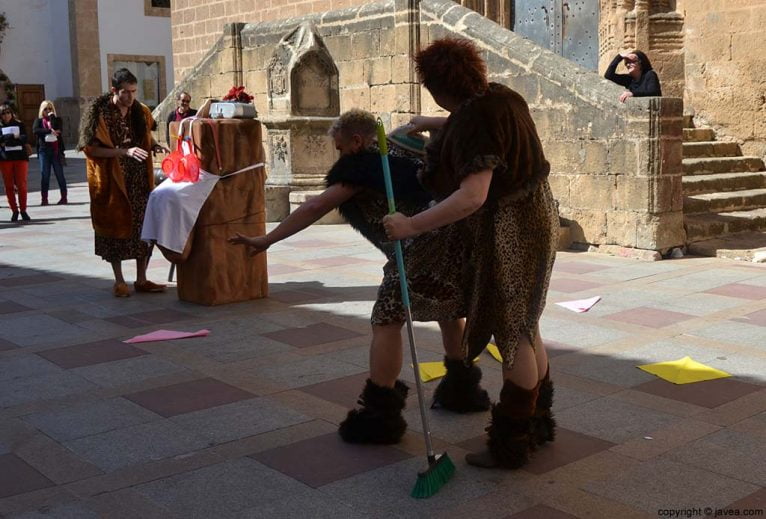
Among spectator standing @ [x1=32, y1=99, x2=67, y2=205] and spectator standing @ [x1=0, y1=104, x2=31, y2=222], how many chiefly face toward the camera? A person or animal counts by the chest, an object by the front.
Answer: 2

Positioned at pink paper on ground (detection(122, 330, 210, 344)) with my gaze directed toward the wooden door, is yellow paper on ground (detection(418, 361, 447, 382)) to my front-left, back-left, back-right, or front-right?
back-right

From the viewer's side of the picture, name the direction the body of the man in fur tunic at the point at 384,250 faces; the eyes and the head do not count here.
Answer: to the viewer's left

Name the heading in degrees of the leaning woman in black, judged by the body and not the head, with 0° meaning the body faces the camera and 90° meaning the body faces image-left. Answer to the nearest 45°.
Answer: approximately 45°

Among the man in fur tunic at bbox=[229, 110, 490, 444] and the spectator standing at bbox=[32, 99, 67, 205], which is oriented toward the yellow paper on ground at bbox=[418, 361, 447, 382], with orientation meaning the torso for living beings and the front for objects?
the spectator standing

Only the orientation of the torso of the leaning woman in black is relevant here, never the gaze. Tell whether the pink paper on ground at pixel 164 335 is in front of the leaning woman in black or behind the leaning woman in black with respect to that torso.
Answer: in front

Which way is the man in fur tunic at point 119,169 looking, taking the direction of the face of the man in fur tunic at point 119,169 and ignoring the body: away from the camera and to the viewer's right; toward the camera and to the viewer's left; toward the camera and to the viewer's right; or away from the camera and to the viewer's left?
toward the camera and to the viewer's right

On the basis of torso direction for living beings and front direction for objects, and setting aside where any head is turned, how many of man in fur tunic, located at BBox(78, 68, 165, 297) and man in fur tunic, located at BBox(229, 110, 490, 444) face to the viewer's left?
1

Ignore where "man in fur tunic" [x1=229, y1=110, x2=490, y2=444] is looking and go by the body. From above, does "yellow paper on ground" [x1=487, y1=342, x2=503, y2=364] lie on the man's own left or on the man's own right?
on the man's own right

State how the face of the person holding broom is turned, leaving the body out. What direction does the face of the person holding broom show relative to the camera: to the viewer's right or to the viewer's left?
to the viewer's left

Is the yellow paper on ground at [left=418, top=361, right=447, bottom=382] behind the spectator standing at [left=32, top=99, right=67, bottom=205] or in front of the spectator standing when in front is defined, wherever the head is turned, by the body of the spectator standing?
in front

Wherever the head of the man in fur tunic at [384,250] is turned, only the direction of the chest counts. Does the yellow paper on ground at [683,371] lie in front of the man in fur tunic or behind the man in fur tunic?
behind

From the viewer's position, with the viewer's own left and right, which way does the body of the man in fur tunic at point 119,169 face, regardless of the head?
facing the viewer and to the right of the viewer

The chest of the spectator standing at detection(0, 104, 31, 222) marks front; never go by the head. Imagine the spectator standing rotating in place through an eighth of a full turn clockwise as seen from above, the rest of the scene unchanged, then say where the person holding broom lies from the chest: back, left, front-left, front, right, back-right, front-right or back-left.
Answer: front-left

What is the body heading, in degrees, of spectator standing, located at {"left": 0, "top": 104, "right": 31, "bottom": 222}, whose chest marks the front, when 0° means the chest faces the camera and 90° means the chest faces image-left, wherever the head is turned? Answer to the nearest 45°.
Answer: approximately 0°
